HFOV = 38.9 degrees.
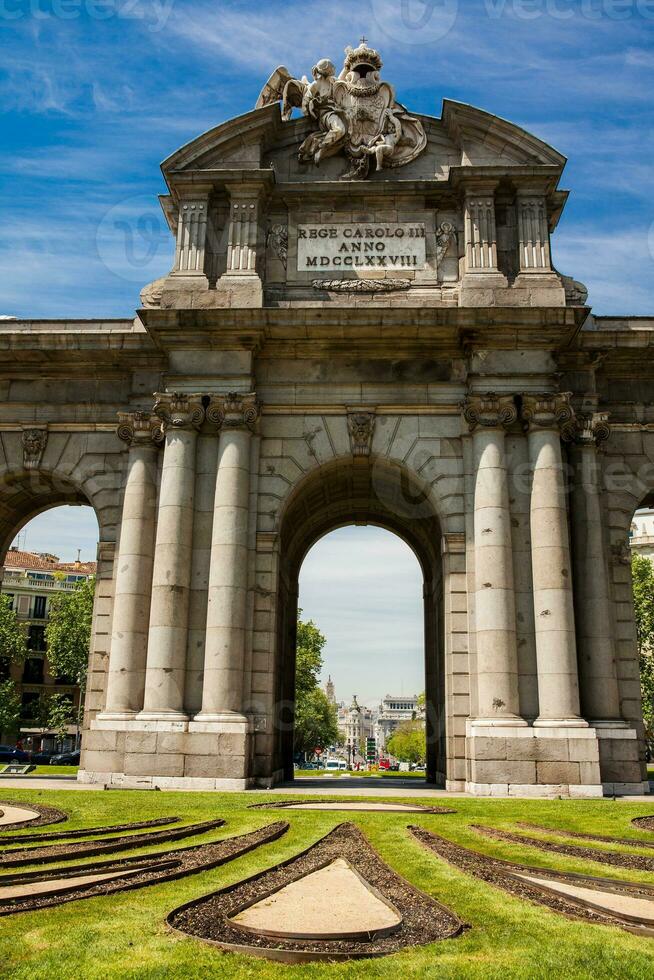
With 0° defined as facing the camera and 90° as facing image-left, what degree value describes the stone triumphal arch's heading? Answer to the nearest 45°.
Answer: approximately 0°
